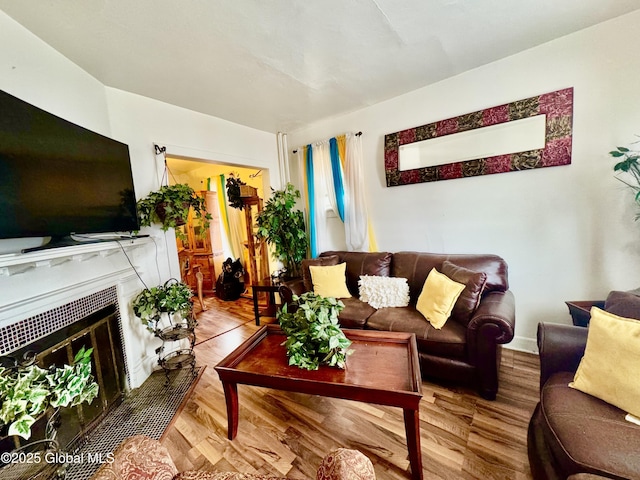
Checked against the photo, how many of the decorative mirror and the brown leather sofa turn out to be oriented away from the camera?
0

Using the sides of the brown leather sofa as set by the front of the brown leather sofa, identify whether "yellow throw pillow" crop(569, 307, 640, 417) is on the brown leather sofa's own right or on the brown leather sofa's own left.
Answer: on the brown leather sofa's own left

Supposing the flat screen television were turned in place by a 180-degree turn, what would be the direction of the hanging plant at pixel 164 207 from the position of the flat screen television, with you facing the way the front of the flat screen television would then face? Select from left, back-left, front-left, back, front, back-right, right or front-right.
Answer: right

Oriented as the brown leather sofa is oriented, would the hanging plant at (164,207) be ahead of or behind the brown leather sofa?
ahead

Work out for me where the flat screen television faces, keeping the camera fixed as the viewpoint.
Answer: facing the viewer and to the right of the viewer

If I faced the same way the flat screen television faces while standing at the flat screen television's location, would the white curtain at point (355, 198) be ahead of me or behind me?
ahead

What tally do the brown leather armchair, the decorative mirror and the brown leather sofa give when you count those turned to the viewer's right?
0

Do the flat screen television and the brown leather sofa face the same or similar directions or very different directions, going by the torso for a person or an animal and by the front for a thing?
very different directions

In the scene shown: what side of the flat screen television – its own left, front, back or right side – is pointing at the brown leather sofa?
front

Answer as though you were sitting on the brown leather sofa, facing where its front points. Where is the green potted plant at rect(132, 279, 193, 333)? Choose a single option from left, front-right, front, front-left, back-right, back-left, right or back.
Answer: front-right

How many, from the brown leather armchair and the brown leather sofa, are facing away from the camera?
0

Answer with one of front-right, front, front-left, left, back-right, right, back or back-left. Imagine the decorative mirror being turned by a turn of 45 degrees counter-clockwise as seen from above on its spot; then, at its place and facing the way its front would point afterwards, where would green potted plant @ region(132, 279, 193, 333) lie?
front-right

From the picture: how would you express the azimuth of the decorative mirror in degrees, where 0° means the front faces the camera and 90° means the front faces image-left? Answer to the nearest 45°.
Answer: approximately 45°

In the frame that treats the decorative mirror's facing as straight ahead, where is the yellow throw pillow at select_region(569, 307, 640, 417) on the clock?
The yellow throw pillow is roughly at 10 o'clock from the decorative mirror.

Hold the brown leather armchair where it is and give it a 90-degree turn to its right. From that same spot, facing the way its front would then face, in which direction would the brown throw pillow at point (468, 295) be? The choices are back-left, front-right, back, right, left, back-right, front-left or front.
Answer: front

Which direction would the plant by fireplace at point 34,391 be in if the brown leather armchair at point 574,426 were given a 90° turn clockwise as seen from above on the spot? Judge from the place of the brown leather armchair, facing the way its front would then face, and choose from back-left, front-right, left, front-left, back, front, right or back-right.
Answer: left

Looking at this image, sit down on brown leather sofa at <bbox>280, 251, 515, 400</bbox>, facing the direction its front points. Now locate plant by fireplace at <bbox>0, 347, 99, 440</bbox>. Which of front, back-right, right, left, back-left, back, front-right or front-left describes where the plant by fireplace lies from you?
front
